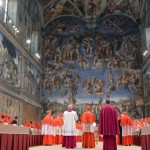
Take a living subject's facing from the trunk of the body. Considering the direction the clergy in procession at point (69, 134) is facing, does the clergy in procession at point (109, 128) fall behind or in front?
behind

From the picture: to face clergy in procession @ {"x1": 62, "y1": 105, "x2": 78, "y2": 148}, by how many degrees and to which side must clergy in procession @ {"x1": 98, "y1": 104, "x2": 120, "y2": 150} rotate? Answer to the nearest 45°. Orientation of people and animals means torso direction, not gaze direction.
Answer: approximately 45° to their left

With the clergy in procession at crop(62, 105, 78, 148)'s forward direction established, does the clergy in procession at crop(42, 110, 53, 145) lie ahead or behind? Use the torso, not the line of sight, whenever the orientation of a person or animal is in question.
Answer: ahead

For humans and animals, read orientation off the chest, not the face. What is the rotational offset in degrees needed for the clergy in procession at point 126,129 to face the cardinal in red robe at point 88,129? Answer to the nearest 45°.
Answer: approximately 90° to their left

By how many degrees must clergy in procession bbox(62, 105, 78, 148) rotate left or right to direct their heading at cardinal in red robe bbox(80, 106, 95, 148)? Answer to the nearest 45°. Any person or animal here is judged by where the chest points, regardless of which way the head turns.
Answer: approximately 90° to their right

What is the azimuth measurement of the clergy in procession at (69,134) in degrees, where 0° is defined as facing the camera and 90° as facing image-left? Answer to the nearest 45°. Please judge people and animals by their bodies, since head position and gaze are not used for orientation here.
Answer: approximately 180°

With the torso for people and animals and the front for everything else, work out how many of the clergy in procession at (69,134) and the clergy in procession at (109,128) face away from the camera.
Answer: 2

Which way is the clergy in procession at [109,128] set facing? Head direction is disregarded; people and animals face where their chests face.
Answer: away from the camera

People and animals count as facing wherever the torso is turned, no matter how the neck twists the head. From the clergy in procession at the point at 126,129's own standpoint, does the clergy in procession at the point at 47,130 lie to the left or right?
on their left

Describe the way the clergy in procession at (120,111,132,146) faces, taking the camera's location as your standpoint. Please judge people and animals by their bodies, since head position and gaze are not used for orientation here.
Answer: facing away from the viewer and to the left of the viewer

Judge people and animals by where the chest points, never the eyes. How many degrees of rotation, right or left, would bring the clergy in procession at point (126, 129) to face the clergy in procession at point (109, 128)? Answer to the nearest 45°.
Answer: approximately 135° to their left

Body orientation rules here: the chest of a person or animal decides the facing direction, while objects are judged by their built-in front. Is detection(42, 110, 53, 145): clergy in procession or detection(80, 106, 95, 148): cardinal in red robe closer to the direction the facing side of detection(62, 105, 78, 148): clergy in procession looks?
the clergy in procession
